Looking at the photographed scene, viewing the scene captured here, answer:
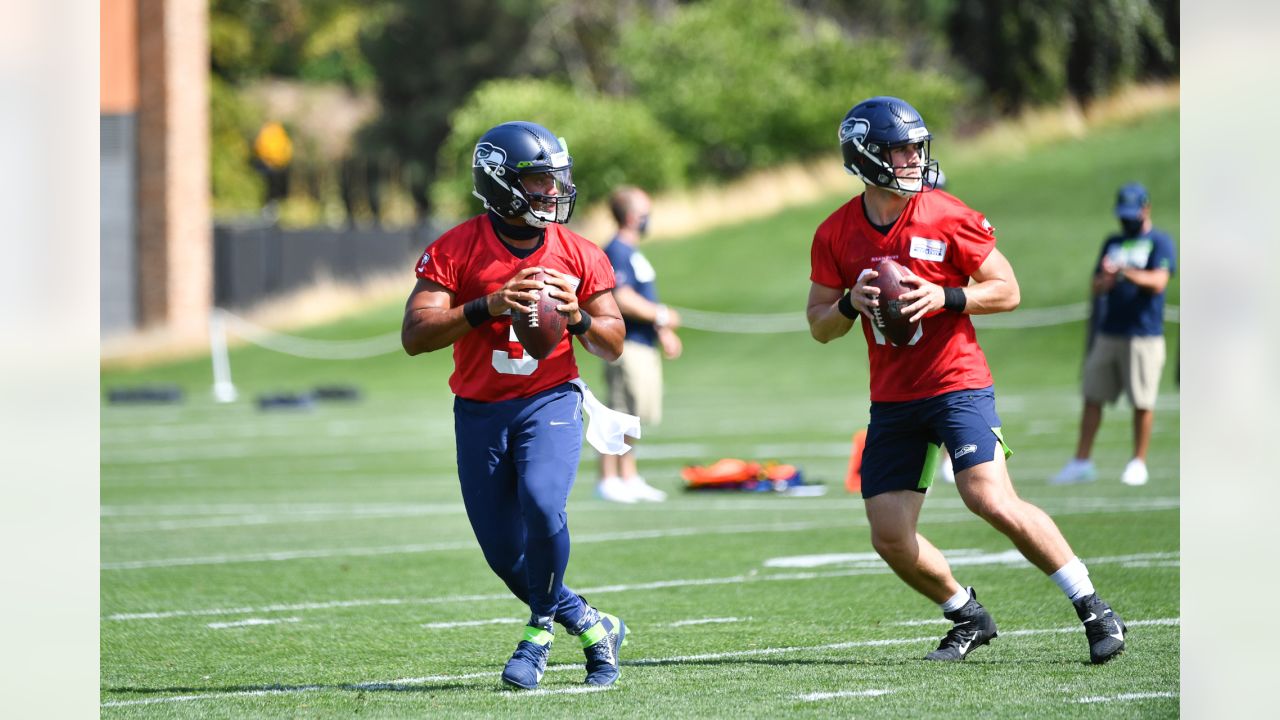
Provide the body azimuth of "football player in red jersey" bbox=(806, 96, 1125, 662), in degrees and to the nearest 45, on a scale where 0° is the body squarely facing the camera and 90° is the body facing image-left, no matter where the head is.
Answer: approximately 0°

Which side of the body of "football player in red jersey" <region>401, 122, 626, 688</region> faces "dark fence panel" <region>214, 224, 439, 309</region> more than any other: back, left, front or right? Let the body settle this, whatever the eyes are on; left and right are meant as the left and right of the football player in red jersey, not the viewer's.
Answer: back

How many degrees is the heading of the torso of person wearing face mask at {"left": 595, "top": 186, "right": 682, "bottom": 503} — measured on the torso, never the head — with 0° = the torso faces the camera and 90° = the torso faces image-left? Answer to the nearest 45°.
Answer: approximately 270°

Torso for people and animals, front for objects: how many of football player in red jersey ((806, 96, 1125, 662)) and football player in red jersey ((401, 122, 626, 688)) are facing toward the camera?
2

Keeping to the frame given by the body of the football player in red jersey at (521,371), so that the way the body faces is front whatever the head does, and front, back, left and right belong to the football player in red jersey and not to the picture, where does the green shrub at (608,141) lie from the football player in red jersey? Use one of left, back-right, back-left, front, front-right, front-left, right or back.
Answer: back

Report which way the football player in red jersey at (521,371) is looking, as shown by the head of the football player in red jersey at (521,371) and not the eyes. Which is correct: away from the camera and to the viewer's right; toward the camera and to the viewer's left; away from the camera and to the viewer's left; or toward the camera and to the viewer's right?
toward the camera and to the viewer's right

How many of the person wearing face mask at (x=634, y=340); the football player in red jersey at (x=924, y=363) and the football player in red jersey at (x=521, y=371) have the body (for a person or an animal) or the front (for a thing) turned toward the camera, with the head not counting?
2

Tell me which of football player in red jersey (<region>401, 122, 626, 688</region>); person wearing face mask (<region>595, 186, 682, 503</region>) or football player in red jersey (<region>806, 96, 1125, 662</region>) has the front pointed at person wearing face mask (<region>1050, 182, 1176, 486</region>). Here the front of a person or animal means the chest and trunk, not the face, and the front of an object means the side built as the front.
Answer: person wearing face mask (<region>595, 186, 682, 503</region>)

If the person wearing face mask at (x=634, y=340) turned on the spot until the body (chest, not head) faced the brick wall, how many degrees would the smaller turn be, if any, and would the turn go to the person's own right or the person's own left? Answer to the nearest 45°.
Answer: approximately 135° to the person's own left

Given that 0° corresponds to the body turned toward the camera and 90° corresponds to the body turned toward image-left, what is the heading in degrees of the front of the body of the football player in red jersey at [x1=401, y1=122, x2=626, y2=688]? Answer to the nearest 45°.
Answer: approximately 0°

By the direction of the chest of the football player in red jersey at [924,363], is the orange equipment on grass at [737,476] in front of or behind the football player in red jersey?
behind
